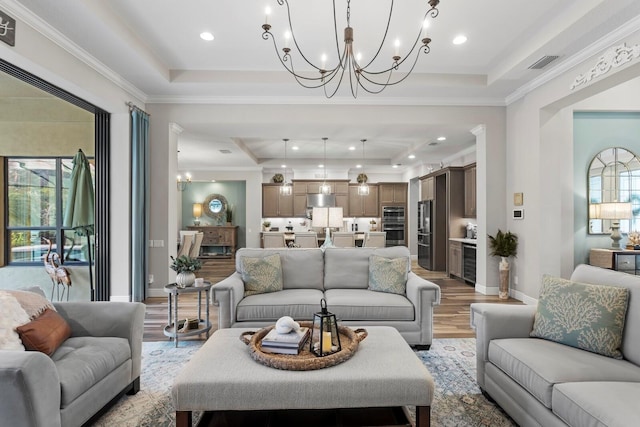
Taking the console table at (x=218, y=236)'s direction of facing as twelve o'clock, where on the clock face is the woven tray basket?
The woven tray basket is roughly at 12 o'clock from the console table.

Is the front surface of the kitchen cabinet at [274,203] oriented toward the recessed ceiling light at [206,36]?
yes

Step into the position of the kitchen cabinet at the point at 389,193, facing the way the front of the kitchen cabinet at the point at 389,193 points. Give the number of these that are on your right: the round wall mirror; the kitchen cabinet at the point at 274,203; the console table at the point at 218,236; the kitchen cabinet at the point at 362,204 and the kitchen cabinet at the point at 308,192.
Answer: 5

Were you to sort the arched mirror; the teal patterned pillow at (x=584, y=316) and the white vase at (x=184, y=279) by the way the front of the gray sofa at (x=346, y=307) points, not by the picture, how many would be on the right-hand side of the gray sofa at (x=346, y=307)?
1

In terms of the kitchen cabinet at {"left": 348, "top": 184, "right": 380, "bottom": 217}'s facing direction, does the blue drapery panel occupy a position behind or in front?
in front

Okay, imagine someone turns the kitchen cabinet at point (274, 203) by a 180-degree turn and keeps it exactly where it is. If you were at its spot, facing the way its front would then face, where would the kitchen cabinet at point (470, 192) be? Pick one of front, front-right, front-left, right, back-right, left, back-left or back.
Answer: back-right

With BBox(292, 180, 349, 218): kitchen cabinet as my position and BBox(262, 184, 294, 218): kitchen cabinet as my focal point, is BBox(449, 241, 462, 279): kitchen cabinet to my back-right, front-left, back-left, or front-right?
back-left

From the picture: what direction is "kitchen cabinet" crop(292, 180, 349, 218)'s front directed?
toward the camera

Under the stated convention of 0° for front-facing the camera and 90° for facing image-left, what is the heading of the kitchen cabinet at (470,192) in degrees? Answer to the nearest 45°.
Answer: approximately 90°

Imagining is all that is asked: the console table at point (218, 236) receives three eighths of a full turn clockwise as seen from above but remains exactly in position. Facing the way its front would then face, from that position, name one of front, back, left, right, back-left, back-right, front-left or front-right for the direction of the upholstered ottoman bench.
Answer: back-left

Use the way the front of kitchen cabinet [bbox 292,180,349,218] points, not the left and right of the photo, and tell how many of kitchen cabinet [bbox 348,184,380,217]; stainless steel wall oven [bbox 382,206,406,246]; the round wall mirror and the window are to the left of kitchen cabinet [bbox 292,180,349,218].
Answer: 2

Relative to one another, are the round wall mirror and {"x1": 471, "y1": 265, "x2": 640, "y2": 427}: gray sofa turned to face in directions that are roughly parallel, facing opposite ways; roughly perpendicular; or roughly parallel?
roughly perpendicular

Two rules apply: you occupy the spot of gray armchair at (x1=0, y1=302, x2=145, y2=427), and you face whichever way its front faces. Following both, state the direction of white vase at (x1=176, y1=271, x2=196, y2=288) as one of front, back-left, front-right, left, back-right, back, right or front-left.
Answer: left

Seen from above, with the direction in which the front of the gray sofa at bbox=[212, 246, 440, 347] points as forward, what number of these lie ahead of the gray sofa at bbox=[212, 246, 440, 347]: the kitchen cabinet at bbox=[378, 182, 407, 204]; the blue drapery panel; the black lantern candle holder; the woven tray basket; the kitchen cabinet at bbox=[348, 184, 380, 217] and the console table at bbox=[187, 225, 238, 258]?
2

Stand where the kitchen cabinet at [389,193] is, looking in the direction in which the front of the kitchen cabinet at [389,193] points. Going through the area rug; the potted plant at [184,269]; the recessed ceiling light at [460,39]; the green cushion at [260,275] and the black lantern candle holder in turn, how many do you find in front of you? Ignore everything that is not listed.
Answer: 5

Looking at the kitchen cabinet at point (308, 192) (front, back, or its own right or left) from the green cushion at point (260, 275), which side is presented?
front

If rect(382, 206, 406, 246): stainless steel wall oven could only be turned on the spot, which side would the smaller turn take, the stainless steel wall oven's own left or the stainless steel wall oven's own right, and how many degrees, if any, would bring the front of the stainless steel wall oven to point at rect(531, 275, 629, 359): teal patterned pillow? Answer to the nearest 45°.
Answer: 0° — it already faces it

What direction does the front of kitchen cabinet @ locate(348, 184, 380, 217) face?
toward the camera

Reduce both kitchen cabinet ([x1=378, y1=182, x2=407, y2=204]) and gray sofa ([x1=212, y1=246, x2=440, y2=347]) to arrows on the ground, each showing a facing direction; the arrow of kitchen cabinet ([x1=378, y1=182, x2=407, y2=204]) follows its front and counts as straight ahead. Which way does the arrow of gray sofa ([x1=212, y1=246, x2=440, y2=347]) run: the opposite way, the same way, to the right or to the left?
the same way

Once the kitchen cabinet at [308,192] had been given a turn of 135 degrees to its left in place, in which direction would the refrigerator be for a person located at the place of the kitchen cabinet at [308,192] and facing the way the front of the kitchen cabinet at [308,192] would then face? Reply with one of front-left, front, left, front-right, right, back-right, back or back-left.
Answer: right
